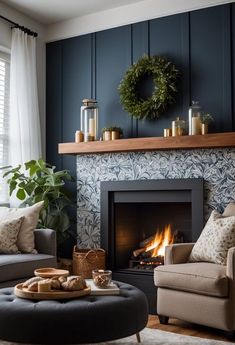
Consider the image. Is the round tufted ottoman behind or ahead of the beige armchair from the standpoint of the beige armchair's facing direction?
ahead

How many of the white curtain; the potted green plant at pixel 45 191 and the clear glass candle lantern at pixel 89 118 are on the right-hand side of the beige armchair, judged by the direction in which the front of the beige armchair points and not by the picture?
3

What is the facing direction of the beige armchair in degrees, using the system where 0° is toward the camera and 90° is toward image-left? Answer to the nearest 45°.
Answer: approximately 45°

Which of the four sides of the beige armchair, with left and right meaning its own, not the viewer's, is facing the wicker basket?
right

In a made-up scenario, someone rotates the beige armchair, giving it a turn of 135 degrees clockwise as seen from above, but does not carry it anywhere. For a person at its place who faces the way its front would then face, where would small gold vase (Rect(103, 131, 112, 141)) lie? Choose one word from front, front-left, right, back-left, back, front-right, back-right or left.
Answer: front-left

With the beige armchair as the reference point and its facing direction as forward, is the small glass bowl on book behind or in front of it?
in front

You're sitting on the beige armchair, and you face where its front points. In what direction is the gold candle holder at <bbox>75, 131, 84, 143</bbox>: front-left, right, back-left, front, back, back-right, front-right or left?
right

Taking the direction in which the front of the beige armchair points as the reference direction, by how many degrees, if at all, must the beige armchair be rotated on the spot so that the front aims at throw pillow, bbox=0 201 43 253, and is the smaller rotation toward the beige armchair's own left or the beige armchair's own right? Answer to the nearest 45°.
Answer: approximately 45° to the beige armchair's own right

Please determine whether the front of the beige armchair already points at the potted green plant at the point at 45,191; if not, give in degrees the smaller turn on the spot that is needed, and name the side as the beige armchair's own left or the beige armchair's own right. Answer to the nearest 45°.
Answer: approximately 90° to the beige armchair's own right

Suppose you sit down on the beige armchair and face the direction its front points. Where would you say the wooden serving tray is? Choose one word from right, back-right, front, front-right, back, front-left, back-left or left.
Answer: front

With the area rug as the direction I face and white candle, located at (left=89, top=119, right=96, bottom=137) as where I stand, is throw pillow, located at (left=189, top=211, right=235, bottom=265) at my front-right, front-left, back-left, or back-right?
front-left

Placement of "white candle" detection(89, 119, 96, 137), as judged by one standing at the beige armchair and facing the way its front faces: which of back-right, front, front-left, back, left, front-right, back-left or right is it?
right
